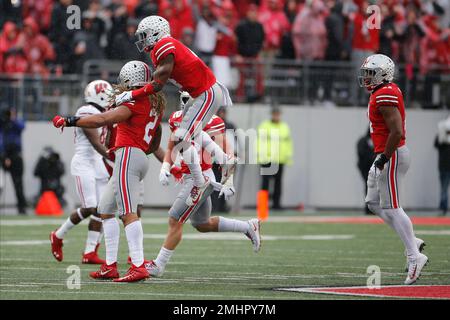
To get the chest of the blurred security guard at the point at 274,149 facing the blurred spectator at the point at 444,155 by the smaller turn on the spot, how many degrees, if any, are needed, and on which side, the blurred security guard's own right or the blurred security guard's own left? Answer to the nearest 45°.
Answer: approximately 90° to the blurred security guard's own left

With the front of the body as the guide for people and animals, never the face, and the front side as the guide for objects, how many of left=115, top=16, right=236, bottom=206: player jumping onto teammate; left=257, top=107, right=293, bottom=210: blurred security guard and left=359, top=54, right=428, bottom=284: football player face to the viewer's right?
0

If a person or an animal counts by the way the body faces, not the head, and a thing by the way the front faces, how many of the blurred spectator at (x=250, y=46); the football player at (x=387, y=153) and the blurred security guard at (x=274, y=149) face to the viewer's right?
0

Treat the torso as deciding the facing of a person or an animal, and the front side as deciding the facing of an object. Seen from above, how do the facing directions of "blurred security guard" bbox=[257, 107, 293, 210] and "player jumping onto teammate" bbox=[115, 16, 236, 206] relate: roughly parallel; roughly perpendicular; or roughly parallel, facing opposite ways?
roughly perpendicular

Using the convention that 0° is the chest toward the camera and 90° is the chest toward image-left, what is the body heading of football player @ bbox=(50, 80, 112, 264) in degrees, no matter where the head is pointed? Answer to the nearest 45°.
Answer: approximately 270°

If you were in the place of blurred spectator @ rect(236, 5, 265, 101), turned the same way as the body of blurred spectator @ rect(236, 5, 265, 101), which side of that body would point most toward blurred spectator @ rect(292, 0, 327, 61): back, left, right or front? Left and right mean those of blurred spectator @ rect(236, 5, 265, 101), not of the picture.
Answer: left

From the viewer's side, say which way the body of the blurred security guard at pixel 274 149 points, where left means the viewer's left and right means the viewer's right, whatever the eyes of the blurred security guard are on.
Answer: facing the viewer

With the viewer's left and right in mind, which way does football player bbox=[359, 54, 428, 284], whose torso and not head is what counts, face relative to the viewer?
facing to the left of the viewer
